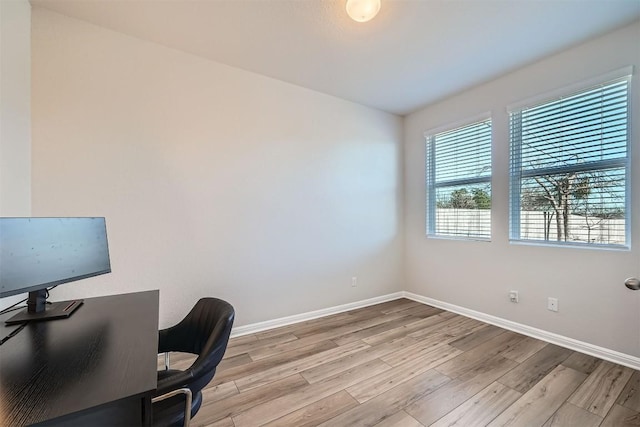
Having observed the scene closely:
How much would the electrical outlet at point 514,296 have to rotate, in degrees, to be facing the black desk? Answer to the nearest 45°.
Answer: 0° — it already faces it

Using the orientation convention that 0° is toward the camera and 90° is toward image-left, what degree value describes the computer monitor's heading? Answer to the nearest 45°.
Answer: approximately 315°

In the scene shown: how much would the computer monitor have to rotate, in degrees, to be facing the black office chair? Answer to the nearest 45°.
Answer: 0° — it already faces it

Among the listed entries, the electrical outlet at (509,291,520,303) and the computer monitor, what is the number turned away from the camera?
0
